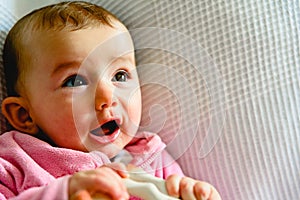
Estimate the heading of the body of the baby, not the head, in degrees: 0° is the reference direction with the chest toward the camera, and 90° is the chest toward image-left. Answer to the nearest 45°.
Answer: approximately 315°

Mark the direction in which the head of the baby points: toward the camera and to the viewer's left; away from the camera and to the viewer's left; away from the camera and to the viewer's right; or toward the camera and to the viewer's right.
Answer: toward the camera and to the viewer's right
